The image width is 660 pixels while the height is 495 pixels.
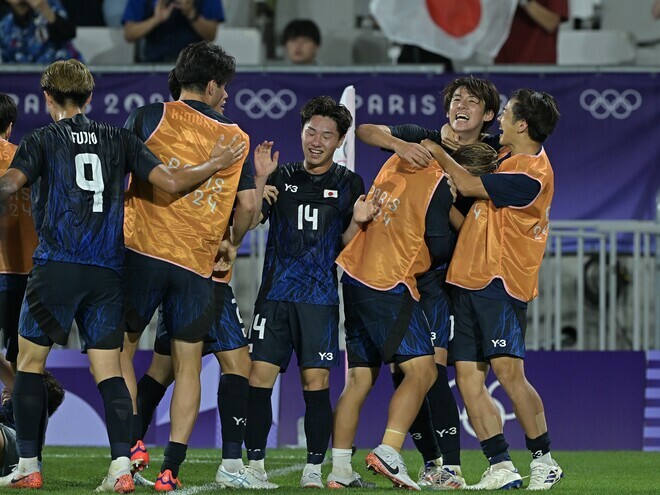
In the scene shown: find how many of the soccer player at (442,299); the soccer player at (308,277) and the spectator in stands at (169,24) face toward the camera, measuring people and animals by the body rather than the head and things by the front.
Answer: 3

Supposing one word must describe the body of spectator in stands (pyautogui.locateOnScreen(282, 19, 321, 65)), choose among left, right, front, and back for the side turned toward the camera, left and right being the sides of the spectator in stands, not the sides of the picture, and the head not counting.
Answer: front

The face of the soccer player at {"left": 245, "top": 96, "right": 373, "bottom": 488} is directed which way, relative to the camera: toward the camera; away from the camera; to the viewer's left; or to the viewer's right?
toward the camera

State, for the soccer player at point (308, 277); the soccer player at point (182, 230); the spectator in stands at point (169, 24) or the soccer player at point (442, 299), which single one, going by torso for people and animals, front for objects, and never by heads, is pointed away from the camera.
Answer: the soccer player at point (182, 230)

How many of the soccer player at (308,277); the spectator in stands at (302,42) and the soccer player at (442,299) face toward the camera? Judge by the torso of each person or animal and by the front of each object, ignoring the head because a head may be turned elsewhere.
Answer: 3

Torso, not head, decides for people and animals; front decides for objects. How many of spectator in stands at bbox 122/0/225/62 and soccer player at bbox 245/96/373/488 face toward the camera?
2

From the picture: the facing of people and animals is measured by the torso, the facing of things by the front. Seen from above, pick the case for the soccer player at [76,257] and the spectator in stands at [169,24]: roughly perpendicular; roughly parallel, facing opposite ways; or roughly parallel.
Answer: roughly parallel, facing opposite ways

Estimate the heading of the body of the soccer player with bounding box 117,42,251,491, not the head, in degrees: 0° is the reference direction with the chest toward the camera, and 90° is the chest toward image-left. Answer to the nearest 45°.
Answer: approximately 180°

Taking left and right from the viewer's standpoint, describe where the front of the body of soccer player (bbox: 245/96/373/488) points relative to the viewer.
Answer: facing the viewer

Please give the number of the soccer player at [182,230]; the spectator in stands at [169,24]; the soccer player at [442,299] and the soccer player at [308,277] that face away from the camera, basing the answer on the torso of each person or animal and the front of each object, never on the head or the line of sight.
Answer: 1

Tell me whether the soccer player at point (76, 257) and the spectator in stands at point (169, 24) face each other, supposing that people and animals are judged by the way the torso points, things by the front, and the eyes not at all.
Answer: yes

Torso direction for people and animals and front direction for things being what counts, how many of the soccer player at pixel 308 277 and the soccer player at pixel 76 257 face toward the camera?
1

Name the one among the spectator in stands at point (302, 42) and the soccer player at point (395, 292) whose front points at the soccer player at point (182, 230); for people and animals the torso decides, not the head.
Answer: the spectator in stands

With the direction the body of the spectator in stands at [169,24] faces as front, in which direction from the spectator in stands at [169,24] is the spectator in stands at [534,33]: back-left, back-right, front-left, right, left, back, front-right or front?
left

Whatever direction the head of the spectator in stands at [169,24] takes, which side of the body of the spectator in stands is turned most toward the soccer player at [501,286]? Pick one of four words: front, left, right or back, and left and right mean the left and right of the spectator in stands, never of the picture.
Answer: front

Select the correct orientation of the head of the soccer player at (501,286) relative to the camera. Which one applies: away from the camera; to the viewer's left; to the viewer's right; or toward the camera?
to the viewer's left

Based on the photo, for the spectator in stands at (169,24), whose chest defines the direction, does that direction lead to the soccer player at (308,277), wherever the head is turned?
yes

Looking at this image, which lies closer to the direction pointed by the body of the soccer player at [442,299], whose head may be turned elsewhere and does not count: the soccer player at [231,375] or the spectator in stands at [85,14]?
the soccer player

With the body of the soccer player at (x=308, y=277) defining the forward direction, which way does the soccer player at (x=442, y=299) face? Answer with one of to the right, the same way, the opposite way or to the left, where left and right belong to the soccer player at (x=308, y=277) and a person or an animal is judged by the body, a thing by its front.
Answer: the same way

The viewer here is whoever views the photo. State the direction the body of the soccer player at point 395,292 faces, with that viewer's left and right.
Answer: facing away from the viewer and to the right of the viewer
